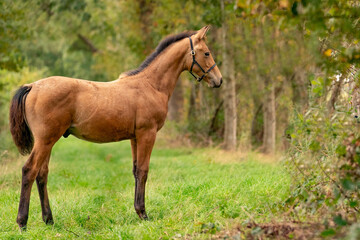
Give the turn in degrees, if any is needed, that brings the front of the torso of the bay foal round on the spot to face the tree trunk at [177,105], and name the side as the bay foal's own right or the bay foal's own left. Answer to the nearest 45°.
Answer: approximately 90° to the bay foal's own left

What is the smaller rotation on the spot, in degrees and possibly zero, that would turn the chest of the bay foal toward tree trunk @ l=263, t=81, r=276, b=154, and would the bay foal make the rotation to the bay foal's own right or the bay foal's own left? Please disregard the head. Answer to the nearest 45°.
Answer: approximately 45° to the bay foal's own left

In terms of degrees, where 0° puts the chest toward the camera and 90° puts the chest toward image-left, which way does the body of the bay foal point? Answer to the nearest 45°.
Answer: approximately 270°

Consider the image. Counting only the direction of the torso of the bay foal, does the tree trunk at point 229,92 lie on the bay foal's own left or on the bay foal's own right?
on the bay foal's own left
